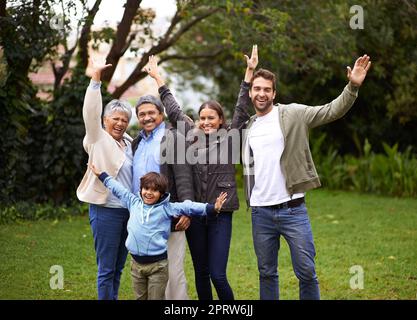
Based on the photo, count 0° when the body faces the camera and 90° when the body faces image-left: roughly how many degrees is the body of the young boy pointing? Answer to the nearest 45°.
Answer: approximately 0°

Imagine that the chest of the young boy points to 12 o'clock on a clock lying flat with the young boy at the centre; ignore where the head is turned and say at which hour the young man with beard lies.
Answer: The young man with beard is roughly at 9 o'clock from the young boy.

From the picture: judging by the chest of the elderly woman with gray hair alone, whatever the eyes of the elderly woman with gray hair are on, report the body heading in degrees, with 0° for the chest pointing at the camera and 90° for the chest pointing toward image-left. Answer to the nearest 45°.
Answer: approximately 315°

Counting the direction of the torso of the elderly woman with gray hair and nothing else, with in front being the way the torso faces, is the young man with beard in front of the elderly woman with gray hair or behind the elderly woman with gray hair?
in front

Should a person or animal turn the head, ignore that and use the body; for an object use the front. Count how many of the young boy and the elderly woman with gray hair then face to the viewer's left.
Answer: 0
